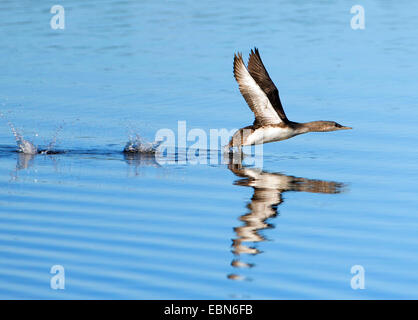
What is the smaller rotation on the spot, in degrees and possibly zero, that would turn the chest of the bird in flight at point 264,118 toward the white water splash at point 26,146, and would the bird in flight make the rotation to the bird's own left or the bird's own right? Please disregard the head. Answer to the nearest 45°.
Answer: approximately 180°

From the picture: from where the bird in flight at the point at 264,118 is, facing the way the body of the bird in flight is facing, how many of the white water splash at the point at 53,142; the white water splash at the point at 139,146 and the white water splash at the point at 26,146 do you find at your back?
3

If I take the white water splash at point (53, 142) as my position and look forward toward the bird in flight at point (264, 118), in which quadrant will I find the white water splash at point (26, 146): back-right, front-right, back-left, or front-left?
back-right

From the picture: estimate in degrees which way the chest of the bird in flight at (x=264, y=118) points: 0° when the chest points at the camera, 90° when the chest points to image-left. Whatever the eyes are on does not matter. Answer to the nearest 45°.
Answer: approximately 270°

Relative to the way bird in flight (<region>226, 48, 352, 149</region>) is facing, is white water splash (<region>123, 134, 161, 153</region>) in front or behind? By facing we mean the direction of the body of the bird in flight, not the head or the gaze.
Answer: behind

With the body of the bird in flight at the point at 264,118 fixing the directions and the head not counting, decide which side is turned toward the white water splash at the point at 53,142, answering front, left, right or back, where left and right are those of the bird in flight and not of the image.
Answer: back
